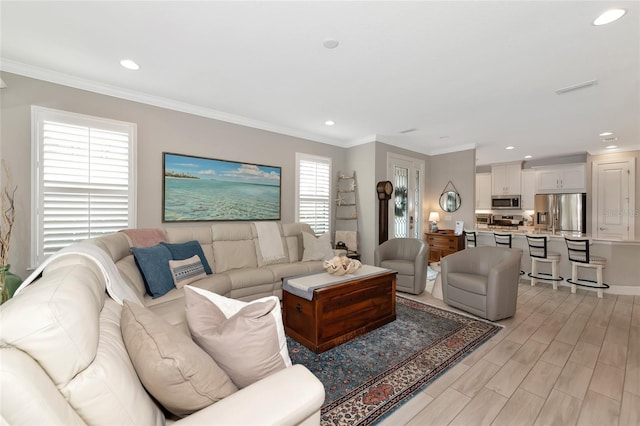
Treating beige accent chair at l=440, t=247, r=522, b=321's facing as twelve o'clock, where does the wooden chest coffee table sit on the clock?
The wooden chest coffee table is roughly at 12 o'clock from the beige accent chair.

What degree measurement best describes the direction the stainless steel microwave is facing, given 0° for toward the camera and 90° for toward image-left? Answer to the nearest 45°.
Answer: approximately 0°

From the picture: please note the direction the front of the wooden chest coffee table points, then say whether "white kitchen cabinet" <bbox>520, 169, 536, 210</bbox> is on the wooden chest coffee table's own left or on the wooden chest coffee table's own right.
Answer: on the wooden chest coffee table's own left

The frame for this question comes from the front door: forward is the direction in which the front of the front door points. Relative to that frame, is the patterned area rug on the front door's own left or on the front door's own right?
on the front door's own right

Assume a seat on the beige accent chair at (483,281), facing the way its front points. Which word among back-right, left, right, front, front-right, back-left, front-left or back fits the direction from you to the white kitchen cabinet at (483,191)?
back-right

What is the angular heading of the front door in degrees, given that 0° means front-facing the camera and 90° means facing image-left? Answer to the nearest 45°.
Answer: approximately 315°

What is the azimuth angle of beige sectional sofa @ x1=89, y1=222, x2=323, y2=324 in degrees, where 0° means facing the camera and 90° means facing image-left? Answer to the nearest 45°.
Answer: approximately 315°
